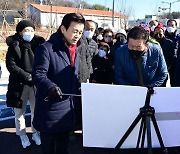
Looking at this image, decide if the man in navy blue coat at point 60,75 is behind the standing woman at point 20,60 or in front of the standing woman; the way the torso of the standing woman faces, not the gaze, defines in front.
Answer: in front

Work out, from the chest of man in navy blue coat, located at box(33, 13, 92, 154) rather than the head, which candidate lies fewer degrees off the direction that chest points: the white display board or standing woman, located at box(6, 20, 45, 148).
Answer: the white display board

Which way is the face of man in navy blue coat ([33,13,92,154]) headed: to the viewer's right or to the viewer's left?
to the viewer's right

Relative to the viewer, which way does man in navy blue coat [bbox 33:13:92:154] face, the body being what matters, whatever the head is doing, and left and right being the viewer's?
facing the viewer and to the right of the viewer

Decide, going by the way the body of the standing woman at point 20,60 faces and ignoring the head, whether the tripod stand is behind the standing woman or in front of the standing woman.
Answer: in front

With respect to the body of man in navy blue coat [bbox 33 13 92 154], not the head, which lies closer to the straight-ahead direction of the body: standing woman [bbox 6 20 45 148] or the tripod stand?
the tripod stand

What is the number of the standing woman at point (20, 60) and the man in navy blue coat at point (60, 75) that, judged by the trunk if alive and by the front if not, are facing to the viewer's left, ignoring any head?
0

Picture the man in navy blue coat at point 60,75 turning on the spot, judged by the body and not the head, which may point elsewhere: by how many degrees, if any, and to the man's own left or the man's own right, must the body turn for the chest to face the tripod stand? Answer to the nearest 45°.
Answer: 0° — they already face it

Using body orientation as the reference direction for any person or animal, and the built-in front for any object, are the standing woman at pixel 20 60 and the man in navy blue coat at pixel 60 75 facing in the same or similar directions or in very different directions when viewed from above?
same or similar directions
